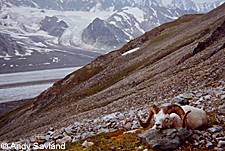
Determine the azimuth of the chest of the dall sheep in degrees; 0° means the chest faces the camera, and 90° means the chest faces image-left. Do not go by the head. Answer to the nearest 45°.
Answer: approximately 45°

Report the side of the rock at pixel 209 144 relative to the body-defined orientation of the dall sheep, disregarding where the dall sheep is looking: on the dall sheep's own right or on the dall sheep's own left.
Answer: on the dall sheep's own left

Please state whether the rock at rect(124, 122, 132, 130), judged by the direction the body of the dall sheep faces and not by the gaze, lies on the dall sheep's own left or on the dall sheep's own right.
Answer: on the dall sheep's own right
